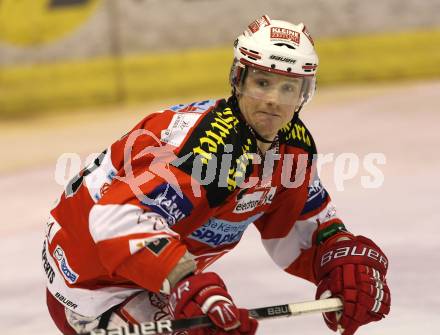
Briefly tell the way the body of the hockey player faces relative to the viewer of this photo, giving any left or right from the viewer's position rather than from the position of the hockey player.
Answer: facing the viewer and to the right of the viewer
